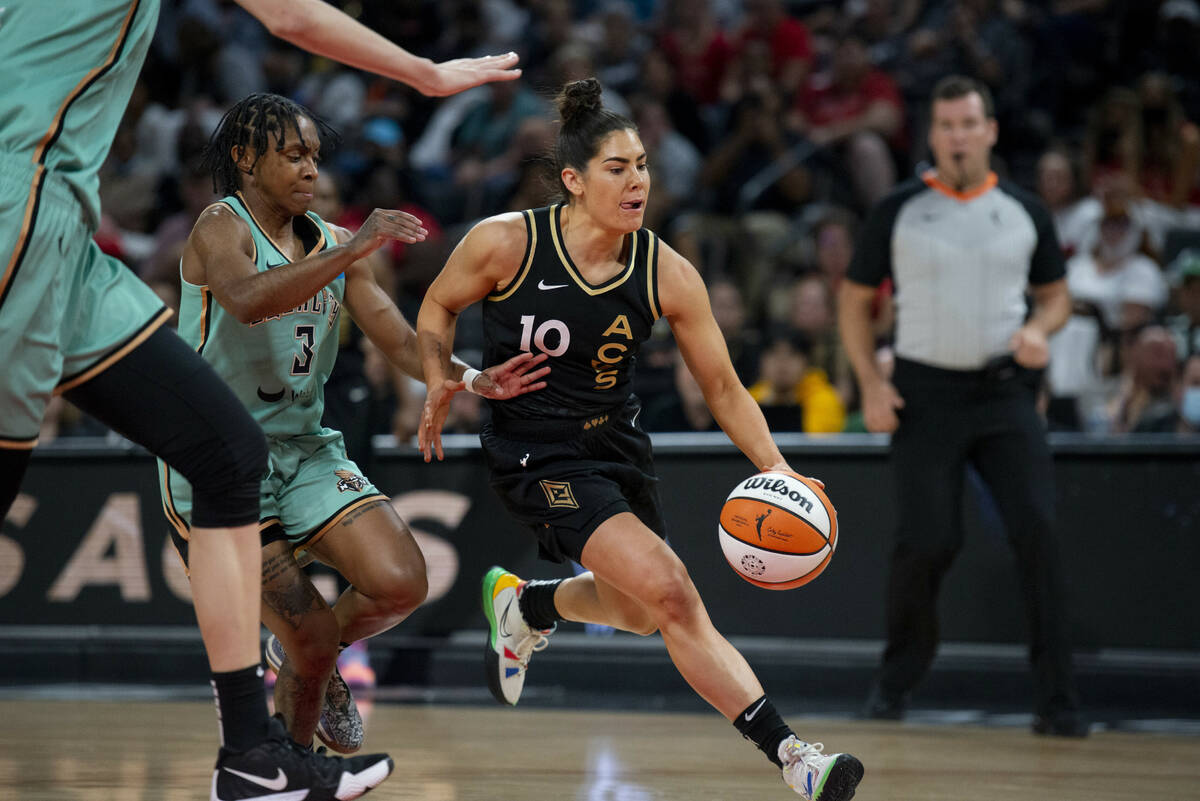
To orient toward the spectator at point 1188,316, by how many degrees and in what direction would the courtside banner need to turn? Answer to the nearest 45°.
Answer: approximately 135° to its left

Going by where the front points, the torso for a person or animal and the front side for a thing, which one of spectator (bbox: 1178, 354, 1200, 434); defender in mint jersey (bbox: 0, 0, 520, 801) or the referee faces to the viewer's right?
the defender in mint jersey

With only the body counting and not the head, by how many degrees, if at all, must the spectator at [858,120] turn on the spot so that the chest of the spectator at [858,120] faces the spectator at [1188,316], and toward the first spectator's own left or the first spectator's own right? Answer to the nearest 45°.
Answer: approximately 45° to the first spectator's own left

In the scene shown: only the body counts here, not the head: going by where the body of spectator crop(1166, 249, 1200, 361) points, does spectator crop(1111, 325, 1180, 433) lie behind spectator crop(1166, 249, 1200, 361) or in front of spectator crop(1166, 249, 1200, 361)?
in front

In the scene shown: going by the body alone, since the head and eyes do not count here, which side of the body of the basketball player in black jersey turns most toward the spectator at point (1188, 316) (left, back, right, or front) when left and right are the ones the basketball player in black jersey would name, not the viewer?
left

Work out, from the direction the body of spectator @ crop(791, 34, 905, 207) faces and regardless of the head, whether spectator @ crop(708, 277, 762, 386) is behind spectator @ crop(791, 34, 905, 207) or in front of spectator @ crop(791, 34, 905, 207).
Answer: in front

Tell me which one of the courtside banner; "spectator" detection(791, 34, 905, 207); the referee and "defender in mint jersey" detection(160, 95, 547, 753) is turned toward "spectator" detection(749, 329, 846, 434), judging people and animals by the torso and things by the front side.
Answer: "spectator" detection(791, 34, 905, 207)

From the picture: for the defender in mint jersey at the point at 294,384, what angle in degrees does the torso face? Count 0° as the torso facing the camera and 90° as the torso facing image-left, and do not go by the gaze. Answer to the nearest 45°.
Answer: approximately 315°

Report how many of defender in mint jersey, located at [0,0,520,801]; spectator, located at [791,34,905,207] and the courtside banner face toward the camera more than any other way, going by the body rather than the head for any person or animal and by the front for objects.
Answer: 2

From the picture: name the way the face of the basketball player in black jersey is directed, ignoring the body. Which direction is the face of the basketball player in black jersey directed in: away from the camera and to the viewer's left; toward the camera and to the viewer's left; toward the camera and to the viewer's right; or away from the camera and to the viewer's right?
toward the camera and to the viewer's right

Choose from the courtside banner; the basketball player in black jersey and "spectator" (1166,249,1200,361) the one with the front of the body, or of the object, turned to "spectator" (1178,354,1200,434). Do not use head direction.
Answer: "spectator" (1166,249,1200,361)
